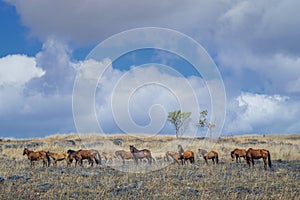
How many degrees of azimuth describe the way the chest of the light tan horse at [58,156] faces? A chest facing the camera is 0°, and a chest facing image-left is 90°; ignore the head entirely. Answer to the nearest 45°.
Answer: approximately 90°
